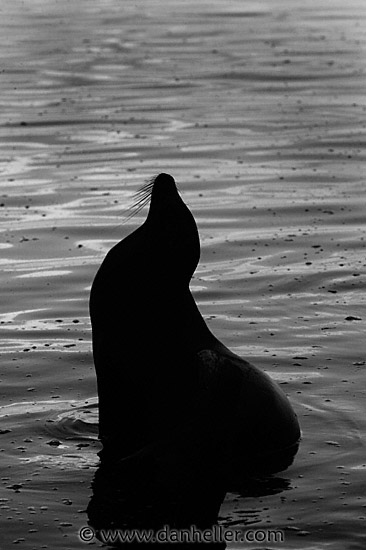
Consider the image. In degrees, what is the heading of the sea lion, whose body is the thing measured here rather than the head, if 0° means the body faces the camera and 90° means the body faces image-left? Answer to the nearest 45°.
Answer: approximately 90°
